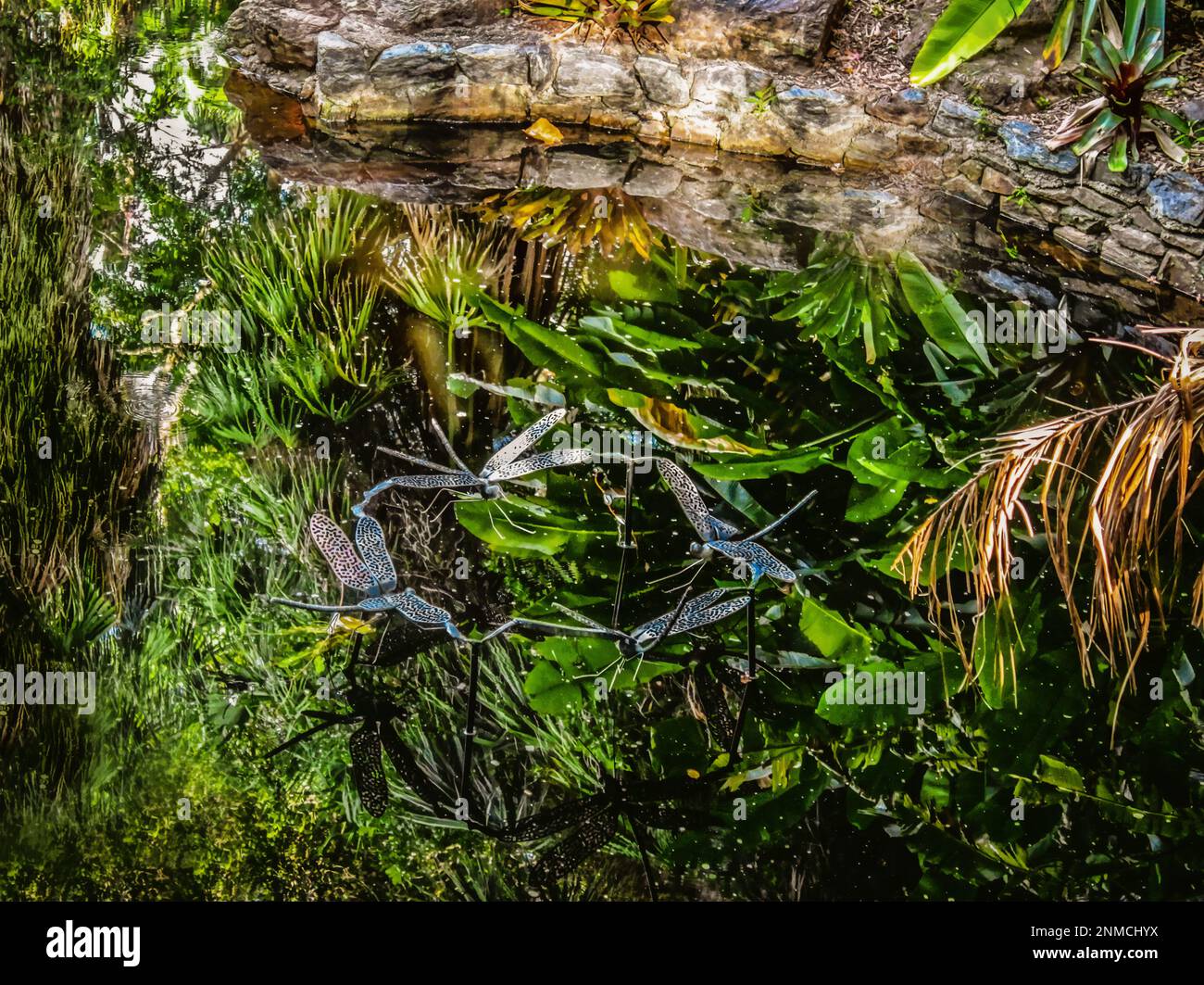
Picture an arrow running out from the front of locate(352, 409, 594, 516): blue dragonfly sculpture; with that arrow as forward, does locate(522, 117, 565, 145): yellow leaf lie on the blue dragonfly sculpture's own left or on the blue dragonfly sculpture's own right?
on the blue dragonfly sculpture's own left

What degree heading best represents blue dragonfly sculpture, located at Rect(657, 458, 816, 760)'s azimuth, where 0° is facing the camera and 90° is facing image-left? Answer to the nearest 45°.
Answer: approximately 45°

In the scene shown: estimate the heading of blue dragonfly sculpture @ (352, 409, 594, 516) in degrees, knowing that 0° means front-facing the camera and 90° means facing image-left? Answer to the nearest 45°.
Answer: approximately 315°
